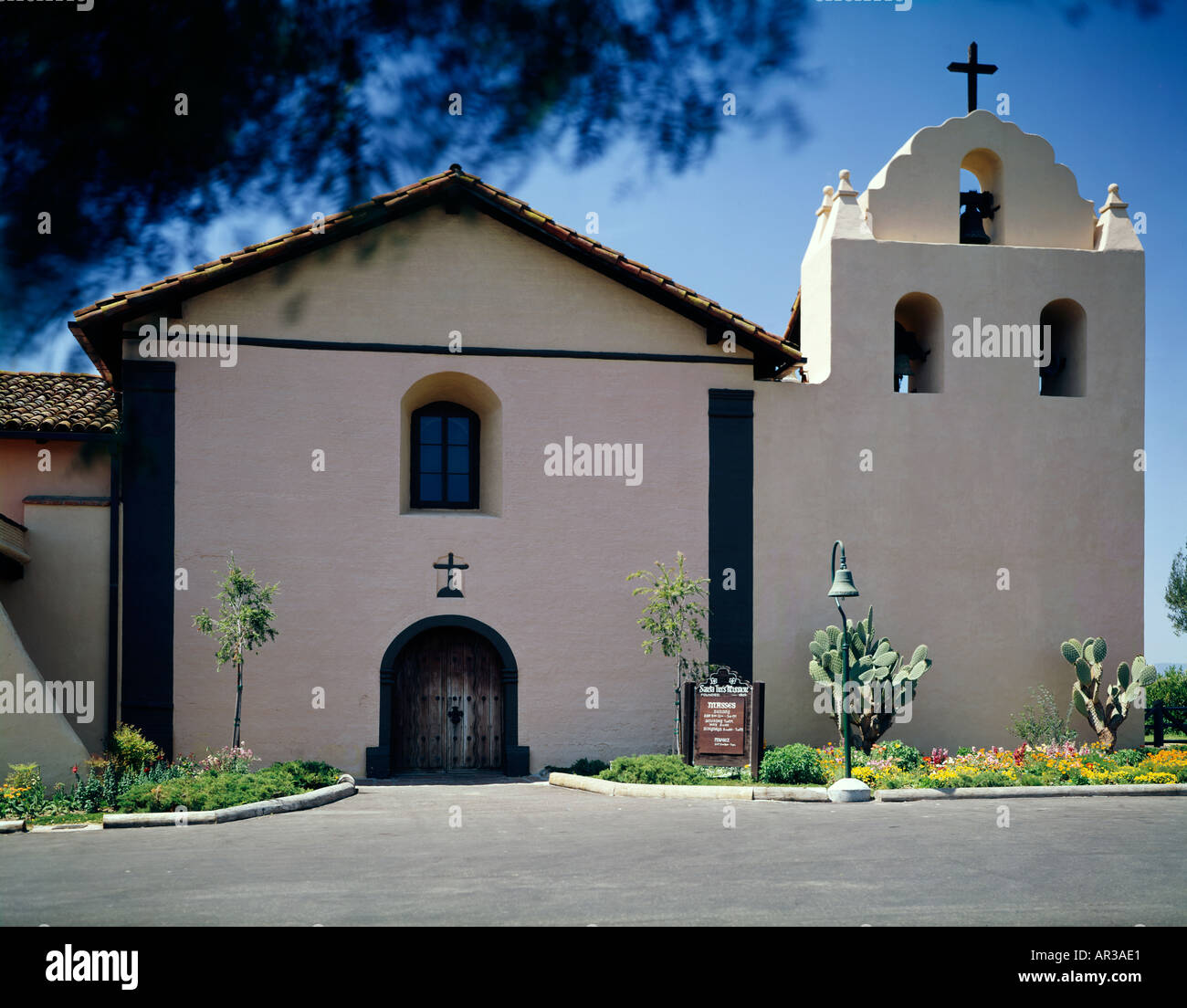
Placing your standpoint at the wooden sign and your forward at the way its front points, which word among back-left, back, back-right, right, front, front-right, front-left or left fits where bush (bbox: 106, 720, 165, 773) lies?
right

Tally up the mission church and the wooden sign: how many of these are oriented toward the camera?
2

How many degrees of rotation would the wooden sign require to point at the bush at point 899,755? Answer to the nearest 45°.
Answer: approximately 135° to its left

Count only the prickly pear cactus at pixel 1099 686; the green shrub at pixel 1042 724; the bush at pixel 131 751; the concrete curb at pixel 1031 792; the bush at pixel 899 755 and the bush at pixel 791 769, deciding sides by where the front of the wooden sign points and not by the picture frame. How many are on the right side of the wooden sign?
1

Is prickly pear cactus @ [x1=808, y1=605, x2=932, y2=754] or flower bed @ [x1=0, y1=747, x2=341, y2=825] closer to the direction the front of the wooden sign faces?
the flower bed

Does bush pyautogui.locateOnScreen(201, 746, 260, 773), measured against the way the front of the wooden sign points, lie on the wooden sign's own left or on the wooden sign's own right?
on the wooden sign's own right

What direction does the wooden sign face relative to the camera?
toward the camera

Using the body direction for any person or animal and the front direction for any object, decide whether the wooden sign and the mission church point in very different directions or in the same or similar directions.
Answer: same or similar directions

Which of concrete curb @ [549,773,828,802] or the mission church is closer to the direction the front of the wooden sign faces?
the concrete curb

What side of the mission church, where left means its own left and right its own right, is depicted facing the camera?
front

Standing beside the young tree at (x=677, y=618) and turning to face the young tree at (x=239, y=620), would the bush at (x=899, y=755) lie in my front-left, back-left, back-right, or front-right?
back-left
